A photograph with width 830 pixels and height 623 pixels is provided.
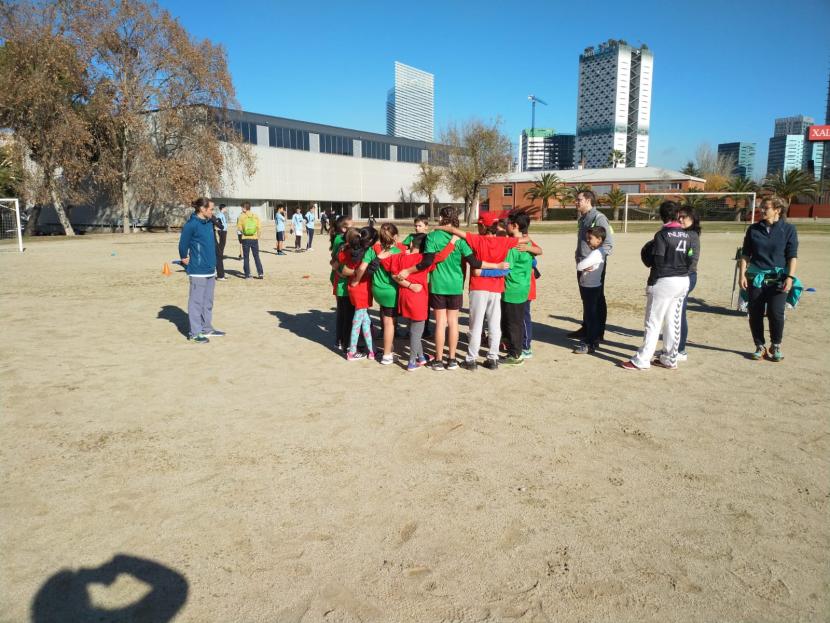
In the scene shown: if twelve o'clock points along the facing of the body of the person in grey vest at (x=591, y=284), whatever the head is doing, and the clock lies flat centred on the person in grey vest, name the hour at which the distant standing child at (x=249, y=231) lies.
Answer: The distant standing child is roughly at 1 o'clock from the person in grey vest.

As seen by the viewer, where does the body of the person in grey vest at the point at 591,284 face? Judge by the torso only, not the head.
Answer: to the viewer's left

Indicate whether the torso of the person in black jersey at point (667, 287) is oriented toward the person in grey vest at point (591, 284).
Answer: yes

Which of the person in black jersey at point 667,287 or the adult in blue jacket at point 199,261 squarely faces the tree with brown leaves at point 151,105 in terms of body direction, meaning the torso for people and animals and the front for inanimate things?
the person in black jersey

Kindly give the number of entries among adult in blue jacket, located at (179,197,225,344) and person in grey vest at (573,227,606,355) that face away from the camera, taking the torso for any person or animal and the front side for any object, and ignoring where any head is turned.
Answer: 0

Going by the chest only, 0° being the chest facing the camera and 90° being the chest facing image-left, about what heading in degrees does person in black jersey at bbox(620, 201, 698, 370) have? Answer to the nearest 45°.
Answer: approximately 135°

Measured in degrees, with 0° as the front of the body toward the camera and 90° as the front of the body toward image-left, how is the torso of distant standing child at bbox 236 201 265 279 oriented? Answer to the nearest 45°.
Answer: approximately 180°

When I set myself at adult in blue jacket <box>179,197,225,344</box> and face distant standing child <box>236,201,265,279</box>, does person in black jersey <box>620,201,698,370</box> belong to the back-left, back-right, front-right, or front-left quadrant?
back-right

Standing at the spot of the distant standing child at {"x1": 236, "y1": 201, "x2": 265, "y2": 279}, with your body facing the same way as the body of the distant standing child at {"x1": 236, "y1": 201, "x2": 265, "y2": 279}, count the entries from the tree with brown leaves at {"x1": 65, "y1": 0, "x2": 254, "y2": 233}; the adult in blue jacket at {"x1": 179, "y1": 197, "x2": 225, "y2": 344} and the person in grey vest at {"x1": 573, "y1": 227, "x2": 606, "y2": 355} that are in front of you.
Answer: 1

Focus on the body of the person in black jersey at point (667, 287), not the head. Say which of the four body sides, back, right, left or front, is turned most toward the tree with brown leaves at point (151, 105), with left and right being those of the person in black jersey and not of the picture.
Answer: front

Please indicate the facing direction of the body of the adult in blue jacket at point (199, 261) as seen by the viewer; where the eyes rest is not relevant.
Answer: to the viewer's right

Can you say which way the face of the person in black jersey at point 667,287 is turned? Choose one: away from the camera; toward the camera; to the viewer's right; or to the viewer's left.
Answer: away from the camera
